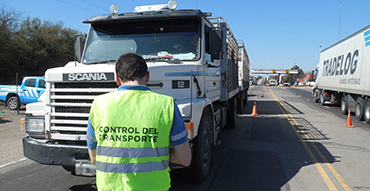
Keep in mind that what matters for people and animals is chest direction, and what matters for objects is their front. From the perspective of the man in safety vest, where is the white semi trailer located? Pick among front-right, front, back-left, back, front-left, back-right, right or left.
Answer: front-right

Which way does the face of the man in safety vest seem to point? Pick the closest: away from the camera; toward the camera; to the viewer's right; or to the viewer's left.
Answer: away from the camera

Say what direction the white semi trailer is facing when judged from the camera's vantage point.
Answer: facing away from the viewer and to the left of the viewer

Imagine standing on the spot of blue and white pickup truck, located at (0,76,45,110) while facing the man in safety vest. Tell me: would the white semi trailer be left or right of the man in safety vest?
left

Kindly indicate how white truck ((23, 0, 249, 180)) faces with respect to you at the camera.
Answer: facing the viewer and to the left of the viewer

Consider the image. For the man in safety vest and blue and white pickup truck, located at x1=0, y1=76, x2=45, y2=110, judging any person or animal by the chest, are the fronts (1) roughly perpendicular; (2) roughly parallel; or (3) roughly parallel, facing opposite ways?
roughly perpendicular

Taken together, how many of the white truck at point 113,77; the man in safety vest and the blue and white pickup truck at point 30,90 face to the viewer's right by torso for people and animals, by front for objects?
1

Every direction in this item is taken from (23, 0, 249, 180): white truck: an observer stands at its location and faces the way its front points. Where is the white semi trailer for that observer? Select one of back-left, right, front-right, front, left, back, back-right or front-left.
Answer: back

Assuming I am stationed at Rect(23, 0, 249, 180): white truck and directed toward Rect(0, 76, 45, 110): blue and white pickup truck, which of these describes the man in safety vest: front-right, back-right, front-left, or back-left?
back-left

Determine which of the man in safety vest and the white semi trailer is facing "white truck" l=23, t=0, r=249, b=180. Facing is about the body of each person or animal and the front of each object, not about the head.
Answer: the man in safety vest

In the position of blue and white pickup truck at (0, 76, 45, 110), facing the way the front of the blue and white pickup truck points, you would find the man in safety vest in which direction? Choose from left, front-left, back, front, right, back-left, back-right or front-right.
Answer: right

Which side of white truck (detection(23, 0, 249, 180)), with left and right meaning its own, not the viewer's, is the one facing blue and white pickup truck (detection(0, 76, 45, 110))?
right

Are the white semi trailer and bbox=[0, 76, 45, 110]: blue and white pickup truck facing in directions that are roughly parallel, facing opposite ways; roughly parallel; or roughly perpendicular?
roughly perpendicular

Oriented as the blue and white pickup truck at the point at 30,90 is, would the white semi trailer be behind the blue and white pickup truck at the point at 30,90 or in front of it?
in front

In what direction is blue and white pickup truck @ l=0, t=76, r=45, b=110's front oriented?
to the viewer's right

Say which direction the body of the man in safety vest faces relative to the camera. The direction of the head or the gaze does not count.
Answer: away from the camera

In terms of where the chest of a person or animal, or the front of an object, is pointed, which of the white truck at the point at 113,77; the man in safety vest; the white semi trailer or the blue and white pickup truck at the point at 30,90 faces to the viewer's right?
the blue and white pickup truck
